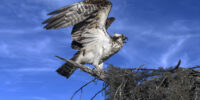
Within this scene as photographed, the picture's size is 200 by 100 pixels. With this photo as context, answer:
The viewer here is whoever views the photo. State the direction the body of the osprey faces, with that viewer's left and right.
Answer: facing to the right of the viewer
